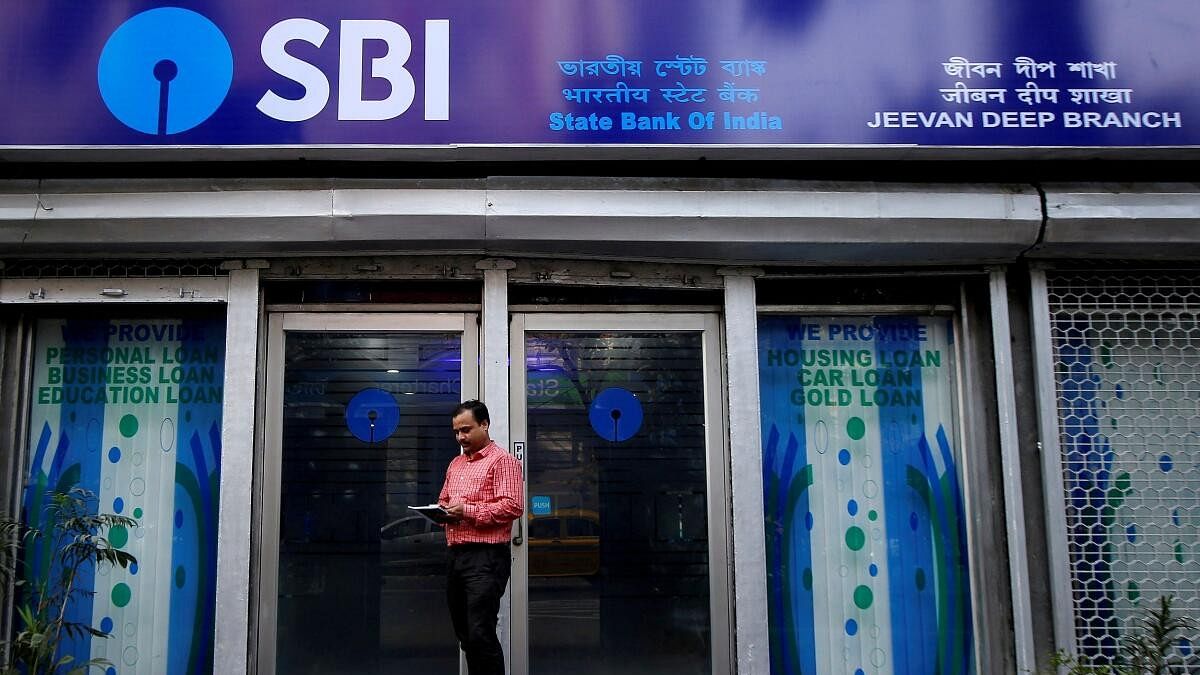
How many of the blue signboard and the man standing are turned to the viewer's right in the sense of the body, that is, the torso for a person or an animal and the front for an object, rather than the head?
0

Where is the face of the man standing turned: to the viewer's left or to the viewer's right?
to the viewer's left

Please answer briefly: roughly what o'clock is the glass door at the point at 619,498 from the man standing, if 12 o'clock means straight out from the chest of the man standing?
The glass door is roughly at 6 o'clock from the man standing.

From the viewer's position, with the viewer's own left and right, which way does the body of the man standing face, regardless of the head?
facing the viewer and to the left of the viewer

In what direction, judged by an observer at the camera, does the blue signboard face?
facing the viewer

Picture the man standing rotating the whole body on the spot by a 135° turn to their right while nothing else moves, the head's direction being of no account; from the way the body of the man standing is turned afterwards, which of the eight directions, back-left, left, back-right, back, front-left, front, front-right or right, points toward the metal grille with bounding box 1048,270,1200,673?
right
